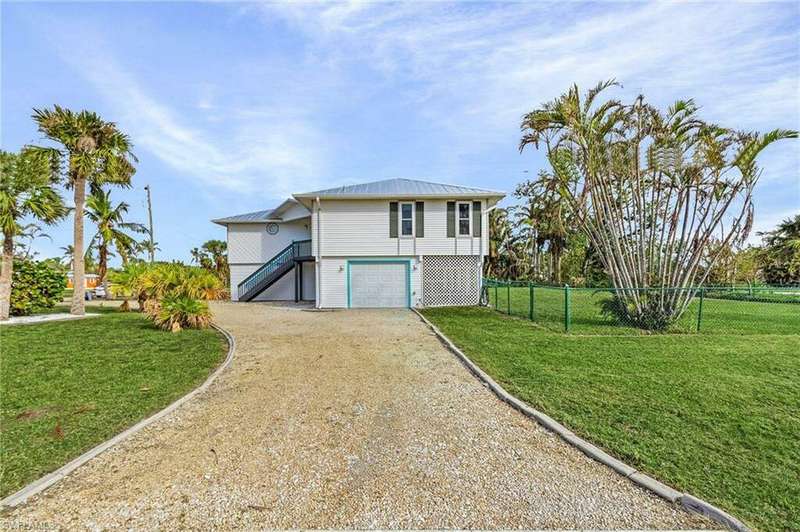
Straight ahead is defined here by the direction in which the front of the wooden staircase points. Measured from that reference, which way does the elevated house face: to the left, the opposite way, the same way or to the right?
to the left

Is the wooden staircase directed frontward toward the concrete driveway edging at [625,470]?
no

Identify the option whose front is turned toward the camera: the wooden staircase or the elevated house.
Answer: the elevated house

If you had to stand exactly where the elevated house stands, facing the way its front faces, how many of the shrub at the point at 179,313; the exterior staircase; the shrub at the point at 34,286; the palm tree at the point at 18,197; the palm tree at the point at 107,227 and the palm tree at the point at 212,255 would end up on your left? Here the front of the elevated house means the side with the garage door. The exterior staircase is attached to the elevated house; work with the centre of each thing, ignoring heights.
0

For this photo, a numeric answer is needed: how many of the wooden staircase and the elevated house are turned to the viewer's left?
1

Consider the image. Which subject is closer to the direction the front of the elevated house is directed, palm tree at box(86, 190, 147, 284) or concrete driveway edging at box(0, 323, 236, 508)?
the concrete driveway edging

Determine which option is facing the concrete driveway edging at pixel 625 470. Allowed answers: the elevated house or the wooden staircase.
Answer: the elevated house

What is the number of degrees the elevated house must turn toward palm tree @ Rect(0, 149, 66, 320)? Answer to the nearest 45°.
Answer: approximately 90° to its right

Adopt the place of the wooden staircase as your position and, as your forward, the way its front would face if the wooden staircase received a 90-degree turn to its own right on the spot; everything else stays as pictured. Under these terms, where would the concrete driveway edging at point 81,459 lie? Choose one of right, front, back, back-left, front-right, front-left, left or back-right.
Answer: back

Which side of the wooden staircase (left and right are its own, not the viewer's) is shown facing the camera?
left

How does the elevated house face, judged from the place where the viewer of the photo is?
facing the viewer

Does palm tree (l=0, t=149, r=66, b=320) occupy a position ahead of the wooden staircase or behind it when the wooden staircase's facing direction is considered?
ahead

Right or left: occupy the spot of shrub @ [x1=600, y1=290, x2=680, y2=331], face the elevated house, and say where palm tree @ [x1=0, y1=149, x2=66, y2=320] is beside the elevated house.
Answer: left

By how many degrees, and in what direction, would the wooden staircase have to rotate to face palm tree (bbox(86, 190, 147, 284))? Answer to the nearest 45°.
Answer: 0° — it already faces it
